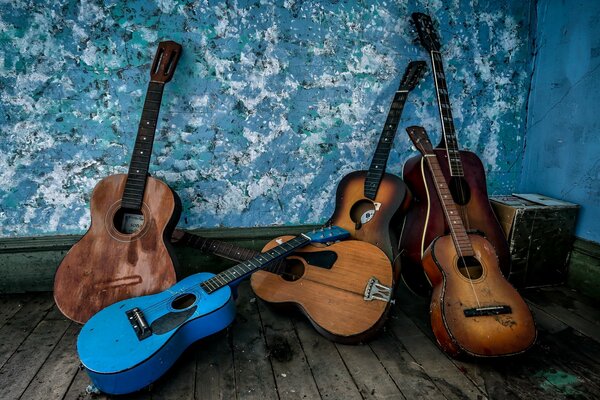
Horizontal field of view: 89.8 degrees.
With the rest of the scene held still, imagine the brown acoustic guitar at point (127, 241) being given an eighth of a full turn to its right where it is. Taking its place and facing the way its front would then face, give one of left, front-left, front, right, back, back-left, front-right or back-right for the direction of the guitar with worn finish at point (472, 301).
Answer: left

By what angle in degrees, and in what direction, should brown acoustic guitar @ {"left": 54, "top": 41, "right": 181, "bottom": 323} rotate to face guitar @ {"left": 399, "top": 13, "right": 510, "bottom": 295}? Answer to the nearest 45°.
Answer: approximately 90° to its left

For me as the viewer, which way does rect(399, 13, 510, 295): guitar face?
facing the viewer and to the right of the viewer

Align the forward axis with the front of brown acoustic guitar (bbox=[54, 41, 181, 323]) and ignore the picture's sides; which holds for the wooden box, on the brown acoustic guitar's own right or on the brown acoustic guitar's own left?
on the brown acoustic guitar's own left

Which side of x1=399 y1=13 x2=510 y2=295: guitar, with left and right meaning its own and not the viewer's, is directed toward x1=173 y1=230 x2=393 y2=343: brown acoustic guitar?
right

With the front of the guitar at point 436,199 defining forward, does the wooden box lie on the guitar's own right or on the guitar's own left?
on the guitar's own left

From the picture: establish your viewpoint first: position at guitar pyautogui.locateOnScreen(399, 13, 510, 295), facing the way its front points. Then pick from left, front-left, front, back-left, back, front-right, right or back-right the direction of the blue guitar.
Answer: right

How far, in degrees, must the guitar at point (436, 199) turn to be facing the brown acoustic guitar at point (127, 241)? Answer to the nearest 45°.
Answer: approximately 90° to its right

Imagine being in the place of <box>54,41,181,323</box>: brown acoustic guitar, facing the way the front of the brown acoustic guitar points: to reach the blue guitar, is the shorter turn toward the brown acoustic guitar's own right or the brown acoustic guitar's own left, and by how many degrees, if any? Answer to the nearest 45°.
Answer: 0° — it already faces it

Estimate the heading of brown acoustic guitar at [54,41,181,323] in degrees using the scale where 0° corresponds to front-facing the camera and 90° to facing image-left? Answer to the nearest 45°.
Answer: approximately 0°

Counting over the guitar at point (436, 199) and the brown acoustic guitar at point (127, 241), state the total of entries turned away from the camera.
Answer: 0

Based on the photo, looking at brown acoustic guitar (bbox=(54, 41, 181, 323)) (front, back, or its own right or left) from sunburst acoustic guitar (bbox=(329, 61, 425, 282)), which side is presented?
left

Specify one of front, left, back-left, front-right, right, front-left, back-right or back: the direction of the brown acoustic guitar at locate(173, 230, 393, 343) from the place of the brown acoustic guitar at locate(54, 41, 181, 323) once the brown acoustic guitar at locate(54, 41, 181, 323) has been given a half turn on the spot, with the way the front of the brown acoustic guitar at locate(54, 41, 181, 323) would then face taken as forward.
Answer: back-right

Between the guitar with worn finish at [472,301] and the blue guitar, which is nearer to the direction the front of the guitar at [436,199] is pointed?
the guitar with worn finish
